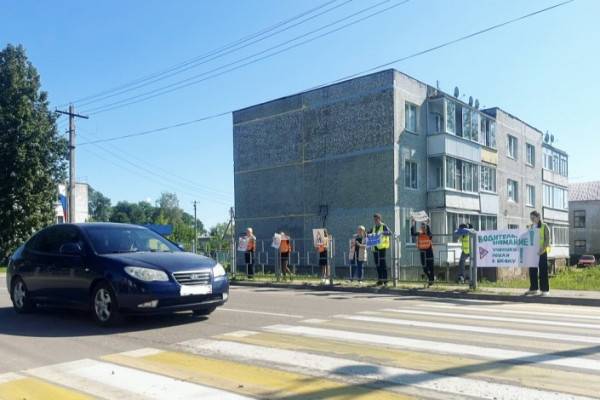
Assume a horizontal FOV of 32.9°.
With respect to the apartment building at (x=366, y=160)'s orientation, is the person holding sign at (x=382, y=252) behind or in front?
in front

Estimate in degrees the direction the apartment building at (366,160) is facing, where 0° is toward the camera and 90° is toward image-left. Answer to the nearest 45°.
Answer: approximately 315°

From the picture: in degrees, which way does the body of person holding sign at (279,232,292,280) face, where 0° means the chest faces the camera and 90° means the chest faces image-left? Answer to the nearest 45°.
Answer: approximately 0°

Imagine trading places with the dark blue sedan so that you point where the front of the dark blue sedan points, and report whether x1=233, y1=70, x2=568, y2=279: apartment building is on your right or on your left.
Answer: on your left

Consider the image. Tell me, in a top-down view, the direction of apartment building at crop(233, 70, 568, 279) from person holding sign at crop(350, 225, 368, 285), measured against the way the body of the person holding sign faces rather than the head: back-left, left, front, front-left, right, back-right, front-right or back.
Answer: back

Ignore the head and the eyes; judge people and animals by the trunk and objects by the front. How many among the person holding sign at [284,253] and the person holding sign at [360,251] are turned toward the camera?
2

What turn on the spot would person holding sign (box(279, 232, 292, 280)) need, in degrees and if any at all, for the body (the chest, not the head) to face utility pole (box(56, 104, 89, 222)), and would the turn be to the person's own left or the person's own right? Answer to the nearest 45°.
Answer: approximately 135° to the person's own right

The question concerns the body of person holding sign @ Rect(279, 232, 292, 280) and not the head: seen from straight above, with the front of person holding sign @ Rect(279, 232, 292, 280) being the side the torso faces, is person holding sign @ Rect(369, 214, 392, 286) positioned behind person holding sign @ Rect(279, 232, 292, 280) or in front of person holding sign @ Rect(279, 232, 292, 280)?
in front

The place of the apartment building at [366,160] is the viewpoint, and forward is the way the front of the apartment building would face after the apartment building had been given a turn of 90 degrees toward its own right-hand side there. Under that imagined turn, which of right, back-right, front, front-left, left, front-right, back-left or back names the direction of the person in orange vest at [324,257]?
front-left

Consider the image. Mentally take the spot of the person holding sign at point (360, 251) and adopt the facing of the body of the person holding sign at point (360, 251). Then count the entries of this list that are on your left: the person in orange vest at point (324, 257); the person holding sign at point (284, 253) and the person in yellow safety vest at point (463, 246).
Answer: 1

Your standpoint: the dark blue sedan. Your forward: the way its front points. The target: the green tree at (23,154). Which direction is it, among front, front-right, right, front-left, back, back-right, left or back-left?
back-left
